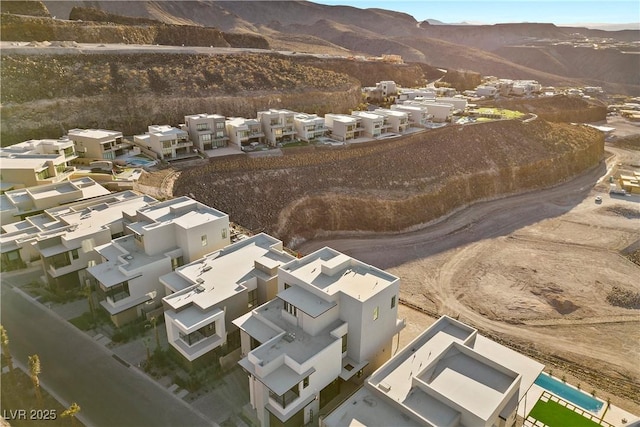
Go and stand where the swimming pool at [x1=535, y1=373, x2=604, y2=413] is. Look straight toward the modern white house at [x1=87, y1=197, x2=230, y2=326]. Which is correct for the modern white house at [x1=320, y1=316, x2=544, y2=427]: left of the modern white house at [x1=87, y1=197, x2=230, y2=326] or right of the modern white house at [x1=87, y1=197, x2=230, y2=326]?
left

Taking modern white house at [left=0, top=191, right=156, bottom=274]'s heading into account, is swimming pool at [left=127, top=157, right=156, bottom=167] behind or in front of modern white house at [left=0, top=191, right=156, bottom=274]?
behind

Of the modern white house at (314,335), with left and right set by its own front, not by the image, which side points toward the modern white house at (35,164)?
right

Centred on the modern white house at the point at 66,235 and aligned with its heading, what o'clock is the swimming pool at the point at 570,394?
The swimming pool is roughly at 9 o'clock from the modern white house.

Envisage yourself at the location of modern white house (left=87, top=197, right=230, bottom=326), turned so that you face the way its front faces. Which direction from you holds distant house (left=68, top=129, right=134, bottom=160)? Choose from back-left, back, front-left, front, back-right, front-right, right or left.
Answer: back-right

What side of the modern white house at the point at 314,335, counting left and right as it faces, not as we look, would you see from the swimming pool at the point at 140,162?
right

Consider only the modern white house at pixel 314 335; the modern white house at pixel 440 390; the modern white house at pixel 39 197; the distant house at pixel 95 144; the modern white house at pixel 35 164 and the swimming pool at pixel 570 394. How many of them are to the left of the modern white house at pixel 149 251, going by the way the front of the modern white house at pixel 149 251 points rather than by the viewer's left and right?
3

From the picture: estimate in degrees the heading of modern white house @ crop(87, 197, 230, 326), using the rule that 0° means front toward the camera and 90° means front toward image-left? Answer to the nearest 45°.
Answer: approximately 45°

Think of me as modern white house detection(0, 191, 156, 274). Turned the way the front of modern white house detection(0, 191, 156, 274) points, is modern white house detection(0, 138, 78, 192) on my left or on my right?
on my right

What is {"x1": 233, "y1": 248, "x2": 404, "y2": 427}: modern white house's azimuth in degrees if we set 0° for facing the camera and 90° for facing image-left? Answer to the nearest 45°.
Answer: approximately 45°

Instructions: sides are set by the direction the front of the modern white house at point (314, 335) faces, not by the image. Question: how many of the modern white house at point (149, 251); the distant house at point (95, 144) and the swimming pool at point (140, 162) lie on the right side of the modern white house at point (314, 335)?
3
